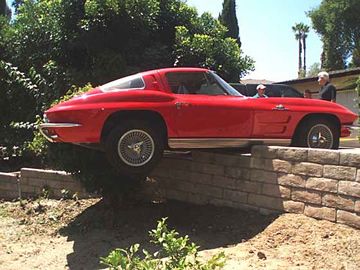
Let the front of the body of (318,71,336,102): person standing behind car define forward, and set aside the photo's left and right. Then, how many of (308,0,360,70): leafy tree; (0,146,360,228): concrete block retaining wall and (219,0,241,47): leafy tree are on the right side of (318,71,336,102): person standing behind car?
2

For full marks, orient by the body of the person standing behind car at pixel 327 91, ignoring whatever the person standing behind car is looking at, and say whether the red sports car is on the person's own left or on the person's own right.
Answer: on the person's own left

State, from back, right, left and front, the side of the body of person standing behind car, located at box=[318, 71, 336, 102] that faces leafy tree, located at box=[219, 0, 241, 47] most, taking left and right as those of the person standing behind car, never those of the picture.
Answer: right

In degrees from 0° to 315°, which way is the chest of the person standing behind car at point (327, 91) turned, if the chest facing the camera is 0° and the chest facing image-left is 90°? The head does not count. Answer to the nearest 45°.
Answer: approximately 90°

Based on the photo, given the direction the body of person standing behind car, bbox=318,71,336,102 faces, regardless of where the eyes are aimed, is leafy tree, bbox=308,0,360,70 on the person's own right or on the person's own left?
on the person's own right

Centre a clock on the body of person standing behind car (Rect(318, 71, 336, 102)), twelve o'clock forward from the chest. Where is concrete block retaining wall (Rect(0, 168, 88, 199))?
The concrete block retaining wall is roughly at 12 o'clock from the person standing behind car.
